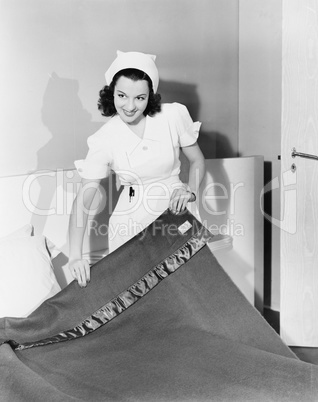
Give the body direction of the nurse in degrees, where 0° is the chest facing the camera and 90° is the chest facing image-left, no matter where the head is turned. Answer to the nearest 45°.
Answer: approximately 0°

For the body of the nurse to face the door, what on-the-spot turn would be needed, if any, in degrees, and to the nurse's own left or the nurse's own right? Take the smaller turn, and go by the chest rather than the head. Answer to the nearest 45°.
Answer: approximately 135° to the nurse's own left
